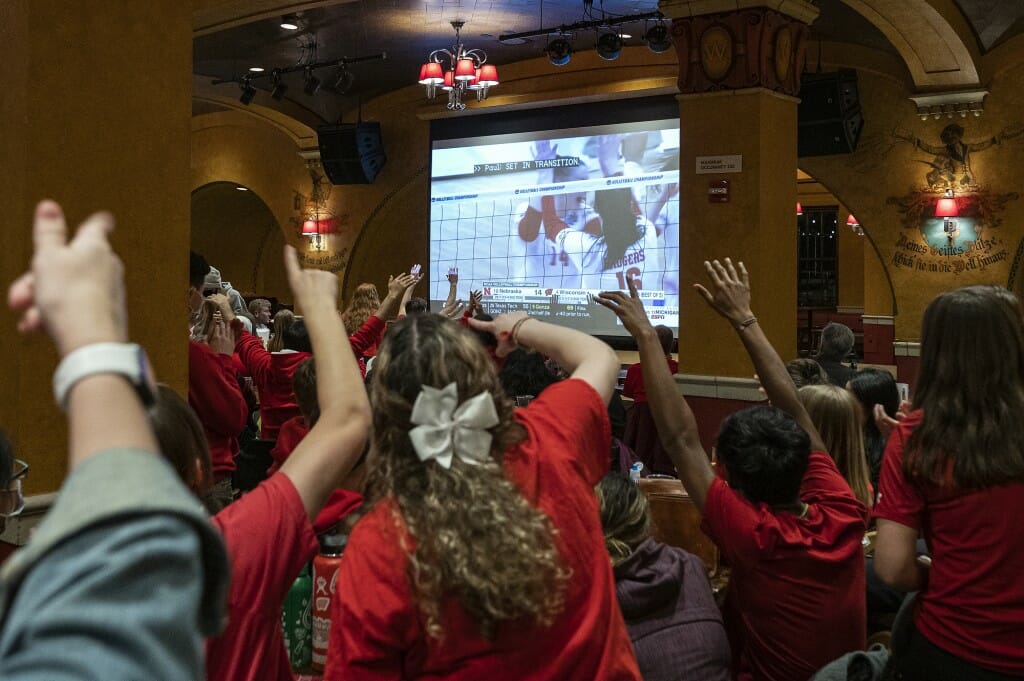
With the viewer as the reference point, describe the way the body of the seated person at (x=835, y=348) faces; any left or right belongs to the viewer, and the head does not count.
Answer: facing away from the viewer and to the left of the viewer

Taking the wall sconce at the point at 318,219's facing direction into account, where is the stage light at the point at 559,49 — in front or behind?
in front

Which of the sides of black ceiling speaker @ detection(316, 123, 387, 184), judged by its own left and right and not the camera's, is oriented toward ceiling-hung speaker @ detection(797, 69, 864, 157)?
left

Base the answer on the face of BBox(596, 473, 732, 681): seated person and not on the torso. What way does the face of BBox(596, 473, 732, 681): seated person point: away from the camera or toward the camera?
away from the camera

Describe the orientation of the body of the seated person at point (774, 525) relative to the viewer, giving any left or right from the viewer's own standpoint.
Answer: facing away from the viewer and to the left of the viewer

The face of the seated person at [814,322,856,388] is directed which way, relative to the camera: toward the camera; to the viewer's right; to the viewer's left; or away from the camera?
away from the camera

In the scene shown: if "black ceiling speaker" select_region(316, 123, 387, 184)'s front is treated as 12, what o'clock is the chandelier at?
The chandelier is roughly at 10 o'clock from the black ceiling speaker.

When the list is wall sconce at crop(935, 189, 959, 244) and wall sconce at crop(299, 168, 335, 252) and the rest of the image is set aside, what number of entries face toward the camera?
2

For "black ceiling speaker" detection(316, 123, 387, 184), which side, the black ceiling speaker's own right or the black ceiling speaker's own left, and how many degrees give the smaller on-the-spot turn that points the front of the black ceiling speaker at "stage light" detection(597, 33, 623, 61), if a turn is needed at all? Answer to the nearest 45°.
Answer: approximately 90° to the black ceiling speaker's own left
